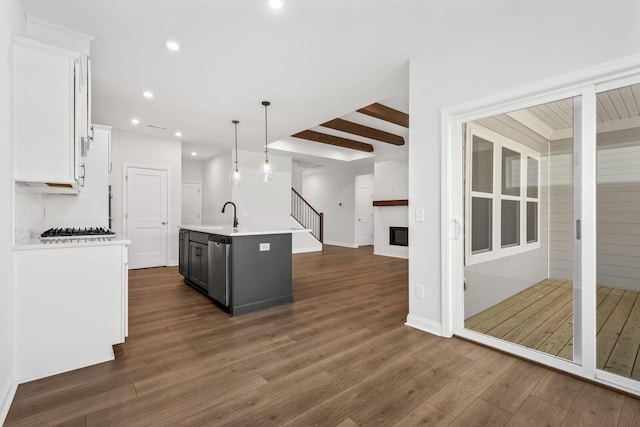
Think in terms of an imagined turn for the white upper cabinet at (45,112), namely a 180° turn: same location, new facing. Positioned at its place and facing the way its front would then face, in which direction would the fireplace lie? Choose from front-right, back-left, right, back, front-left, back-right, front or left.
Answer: back

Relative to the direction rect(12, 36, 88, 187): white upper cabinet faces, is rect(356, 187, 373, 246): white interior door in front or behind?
in front

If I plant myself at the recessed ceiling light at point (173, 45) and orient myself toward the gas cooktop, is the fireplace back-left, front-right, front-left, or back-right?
back-right

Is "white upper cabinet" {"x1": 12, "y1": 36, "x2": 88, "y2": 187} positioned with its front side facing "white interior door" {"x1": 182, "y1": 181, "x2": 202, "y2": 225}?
no

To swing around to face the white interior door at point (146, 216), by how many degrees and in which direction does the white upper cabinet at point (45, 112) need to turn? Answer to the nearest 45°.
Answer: approximately 90° to its left

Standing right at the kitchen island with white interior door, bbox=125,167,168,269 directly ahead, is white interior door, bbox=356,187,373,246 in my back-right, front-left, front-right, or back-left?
front-right

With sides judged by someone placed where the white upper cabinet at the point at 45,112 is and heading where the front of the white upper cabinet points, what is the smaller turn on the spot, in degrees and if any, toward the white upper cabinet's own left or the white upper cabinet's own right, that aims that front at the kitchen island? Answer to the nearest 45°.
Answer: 0° — it already faces it

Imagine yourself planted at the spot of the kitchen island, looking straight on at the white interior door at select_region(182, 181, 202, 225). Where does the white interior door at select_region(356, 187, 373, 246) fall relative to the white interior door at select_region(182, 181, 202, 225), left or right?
right

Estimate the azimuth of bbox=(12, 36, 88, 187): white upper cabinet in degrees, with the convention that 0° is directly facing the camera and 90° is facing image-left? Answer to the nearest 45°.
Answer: approximately 270°
